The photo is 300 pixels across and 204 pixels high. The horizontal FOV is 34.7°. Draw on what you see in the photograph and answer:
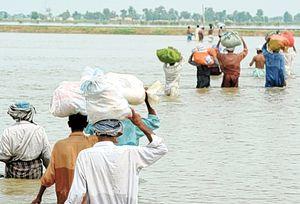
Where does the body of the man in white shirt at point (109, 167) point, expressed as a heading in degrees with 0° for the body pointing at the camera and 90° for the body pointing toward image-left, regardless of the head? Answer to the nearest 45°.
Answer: approximately 180°

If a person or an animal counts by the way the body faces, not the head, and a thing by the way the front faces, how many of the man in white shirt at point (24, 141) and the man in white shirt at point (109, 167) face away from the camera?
2

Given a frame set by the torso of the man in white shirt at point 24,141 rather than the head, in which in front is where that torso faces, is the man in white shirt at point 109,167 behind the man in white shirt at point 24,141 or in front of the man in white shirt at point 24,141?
behind

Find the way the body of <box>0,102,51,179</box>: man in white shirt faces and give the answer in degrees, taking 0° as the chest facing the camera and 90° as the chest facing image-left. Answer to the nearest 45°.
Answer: approximately 180°
